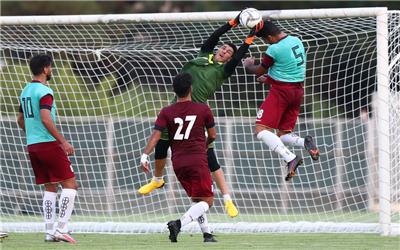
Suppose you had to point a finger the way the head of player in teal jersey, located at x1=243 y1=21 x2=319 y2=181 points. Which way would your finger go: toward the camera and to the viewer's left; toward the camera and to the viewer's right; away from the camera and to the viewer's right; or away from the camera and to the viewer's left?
away from the camera and to the viewer's left

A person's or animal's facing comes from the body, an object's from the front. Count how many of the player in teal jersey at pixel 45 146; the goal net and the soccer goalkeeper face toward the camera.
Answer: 2

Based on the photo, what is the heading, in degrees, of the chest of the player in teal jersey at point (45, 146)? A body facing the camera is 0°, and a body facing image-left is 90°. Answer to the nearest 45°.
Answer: approximately 225°

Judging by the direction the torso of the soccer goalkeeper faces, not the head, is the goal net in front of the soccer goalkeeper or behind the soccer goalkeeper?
behind
